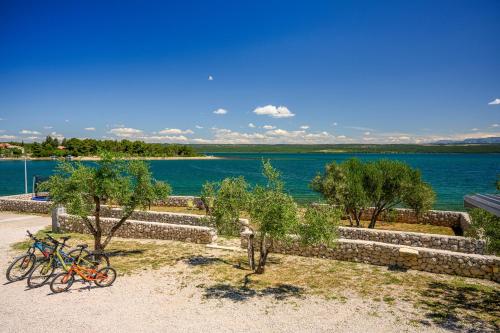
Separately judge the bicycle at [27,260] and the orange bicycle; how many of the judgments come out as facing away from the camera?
0

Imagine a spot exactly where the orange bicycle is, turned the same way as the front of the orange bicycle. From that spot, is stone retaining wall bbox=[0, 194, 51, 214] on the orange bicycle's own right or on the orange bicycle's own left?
on the orange bicycle's own right

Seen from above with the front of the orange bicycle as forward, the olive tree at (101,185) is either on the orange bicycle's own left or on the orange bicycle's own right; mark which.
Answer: on the orange bicycle's own right

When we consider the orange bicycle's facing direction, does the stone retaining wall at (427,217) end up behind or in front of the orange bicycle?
behind

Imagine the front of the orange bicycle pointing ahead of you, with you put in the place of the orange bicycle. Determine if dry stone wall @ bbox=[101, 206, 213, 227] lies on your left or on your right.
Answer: on your right

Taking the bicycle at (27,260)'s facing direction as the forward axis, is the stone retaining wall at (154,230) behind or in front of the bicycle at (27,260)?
behind

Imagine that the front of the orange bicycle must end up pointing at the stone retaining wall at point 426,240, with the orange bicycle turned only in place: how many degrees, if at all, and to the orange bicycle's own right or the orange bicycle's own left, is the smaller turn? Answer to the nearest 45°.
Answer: approximately 180°

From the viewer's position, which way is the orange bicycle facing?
facing to the left of the viewer

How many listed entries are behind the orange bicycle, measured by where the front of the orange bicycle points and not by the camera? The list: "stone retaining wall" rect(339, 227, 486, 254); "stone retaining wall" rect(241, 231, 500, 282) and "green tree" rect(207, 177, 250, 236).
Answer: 3
